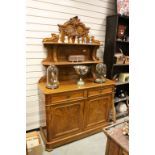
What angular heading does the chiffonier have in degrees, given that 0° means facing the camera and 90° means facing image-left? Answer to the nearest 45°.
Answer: approximately 315°
